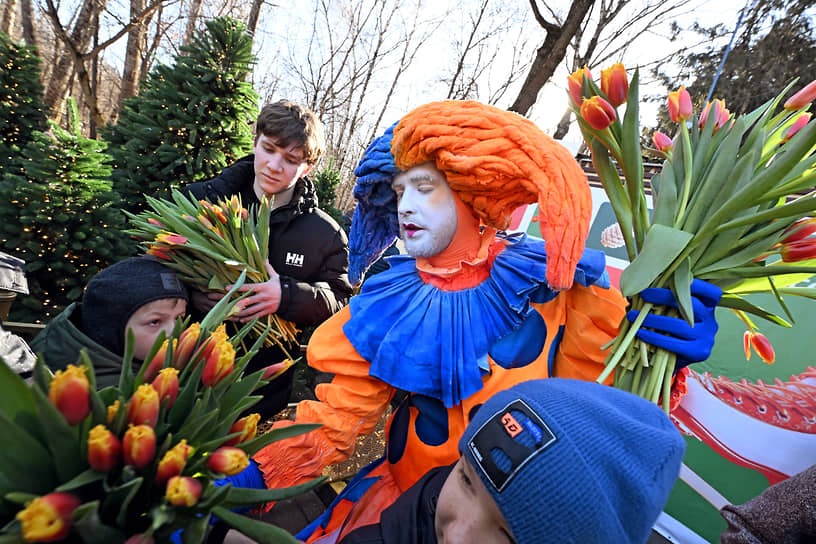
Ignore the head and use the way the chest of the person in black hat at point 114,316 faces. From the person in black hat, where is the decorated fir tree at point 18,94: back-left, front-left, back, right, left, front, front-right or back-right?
back-left

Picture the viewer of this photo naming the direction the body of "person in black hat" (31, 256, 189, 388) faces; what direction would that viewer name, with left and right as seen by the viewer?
facing the viewer and to the right of the viewer

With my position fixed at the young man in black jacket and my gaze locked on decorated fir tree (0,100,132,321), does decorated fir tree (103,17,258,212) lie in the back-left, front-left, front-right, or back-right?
front-right

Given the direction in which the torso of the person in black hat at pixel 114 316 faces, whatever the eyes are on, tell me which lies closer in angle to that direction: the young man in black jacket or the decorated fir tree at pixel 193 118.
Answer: the young man in black jacket

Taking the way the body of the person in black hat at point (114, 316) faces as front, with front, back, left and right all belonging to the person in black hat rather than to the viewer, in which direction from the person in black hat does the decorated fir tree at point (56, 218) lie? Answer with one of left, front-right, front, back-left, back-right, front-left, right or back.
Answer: back-left

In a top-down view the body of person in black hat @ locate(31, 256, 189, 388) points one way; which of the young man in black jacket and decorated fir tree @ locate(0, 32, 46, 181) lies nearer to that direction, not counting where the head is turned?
the young man in black jacket

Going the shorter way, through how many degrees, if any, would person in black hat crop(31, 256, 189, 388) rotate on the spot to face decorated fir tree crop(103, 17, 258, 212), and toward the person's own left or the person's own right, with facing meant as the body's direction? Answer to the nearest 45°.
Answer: approximately 135° to the person's own left

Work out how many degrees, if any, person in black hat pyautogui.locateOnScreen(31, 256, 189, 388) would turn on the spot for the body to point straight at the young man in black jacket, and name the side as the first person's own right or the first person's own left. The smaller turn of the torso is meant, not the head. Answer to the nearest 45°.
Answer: approximately 90° to the first person's own left

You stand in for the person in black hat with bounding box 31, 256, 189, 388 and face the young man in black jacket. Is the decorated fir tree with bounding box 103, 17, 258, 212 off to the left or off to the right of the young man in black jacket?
left
